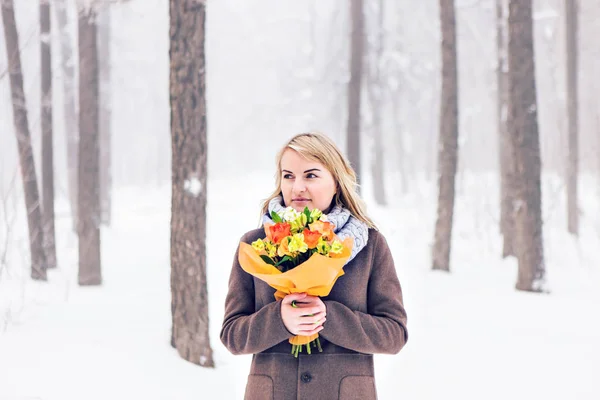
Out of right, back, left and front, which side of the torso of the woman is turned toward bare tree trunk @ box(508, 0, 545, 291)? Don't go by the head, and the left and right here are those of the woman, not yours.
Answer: back

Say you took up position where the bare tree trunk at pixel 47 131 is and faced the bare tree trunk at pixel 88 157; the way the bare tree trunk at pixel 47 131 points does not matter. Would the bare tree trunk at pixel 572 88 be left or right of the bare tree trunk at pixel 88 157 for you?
left

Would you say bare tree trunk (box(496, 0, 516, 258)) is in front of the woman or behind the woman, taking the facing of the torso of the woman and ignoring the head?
behind

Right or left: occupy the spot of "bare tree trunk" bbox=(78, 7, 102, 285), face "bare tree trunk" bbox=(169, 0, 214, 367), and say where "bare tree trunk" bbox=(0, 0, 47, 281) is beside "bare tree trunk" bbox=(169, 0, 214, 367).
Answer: right

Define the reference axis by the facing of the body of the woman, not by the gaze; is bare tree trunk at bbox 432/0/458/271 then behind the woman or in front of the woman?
behind

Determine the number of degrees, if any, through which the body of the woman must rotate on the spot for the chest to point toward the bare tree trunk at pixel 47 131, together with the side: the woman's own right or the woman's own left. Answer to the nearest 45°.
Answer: approximately 135° to the woman's own right

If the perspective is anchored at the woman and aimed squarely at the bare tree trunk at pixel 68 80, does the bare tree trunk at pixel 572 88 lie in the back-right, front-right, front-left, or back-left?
front-right

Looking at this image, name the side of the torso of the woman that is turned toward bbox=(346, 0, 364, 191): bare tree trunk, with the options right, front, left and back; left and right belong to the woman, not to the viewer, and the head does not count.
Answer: back

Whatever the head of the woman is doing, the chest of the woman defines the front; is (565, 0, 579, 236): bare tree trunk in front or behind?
behind

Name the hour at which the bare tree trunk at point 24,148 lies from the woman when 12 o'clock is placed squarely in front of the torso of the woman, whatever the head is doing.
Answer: The bare tree trunk is roughly at 5 o'clock from the woman.

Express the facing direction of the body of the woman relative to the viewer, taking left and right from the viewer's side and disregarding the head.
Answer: facing the viewer
